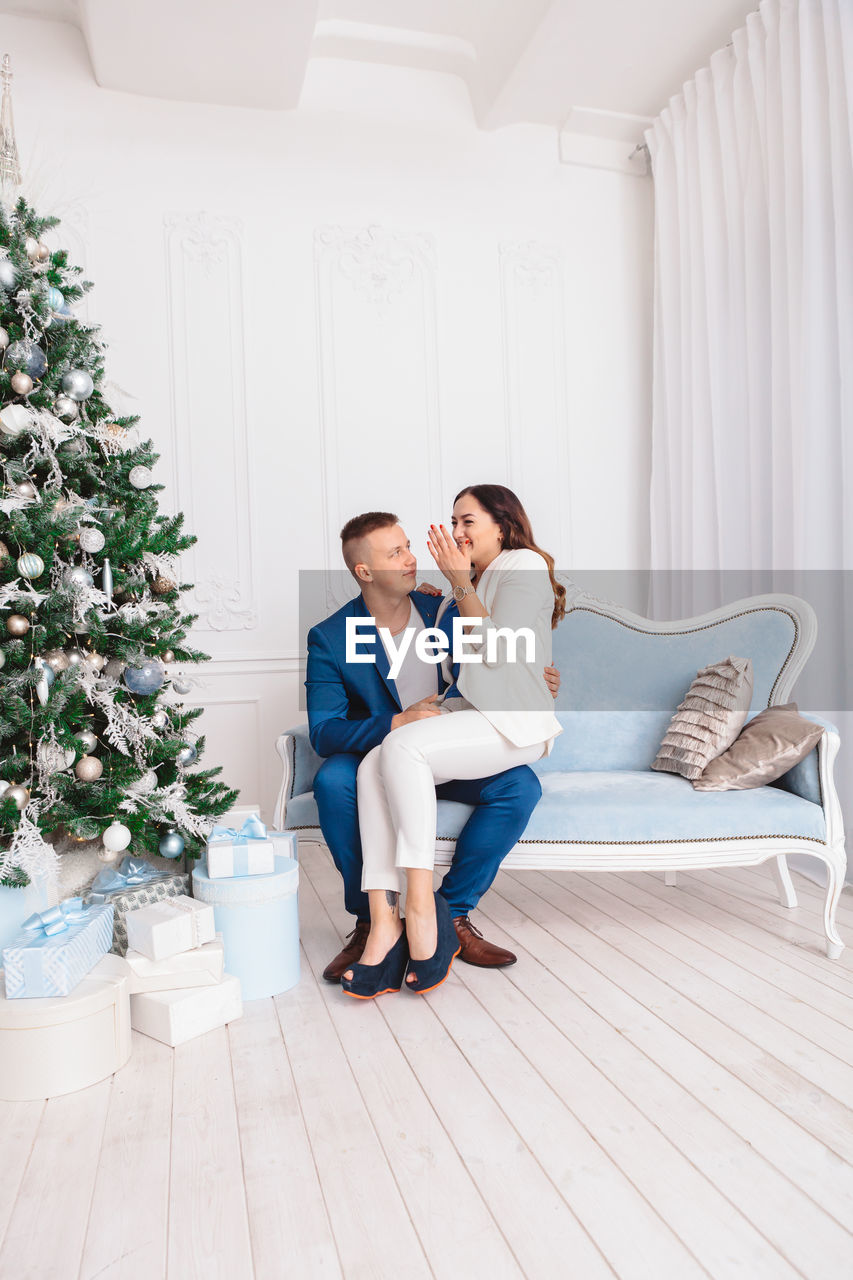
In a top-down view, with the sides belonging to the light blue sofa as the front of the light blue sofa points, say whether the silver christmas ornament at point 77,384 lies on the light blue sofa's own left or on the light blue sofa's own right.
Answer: on the light blue sofa's own right

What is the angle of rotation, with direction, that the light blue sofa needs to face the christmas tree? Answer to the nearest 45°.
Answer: approximately 45° to its right

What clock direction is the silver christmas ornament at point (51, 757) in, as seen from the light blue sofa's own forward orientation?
The silver christmas ornament is roughly at 2 o'clock from the light blue sofa.

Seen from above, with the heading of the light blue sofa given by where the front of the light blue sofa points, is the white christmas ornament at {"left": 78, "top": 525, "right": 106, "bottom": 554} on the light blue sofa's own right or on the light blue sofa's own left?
on the light blue sofa's own right

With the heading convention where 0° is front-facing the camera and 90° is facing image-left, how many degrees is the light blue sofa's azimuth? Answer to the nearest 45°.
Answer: approximately 0°

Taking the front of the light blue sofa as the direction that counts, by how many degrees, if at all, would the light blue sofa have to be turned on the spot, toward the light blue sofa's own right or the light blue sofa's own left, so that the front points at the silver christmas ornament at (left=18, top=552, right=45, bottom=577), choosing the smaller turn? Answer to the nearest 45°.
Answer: approximately 45° to the light blue sofa's own right
